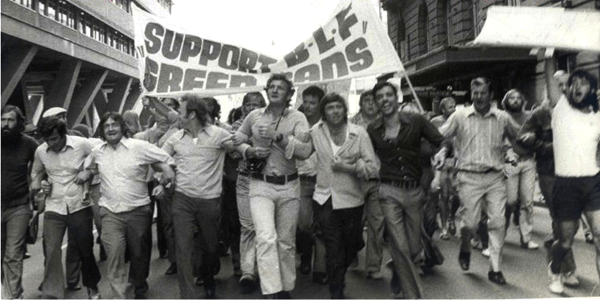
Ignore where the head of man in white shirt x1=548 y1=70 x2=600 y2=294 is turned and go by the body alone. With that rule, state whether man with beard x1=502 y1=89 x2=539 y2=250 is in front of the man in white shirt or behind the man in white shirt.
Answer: behind

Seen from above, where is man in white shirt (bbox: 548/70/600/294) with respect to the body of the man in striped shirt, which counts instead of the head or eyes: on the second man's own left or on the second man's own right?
on the second man's own left

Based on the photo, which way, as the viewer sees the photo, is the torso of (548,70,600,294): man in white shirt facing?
toward the camera

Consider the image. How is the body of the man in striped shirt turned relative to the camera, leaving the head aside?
toward the camera

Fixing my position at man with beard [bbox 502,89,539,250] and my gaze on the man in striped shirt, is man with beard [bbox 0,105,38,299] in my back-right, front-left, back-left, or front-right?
front-right

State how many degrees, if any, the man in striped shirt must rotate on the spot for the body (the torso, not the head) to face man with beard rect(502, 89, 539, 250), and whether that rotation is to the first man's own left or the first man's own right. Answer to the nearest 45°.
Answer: approximately 180°

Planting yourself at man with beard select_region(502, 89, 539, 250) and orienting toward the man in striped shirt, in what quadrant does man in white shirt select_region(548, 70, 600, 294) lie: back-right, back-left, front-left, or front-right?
front-left

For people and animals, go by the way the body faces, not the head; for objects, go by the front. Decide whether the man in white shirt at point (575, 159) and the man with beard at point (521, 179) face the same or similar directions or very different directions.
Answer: same or similar directions

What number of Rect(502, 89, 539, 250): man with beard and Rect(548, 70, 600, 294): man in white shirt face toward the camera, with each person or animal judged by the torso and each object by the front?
2

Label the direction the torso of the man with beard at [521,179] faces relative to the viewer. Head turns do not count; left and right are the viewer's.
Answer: facing the viewer

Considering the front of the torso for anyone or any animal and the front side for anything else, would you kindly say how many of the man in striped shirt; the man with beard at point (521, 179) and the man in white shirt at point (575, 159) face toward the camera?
3

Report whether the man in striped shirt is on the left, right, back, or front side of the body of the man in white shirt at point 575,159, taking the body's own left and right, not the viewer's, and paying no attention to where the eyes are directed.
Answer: right
